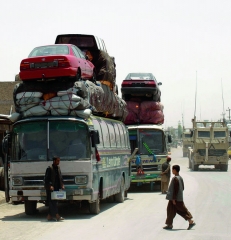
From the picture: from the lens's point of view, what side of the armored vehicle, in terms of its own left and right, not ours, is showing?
front

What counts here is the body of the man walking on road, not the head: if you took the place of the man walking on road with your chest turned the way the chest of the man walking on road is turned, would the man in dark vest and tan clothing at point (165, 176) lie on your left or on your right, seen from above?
on your right

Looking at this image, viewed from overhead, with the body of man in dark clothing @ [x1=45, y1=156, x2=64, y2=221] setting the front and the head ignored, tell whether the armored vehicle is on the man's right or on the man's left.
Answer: on the man's left

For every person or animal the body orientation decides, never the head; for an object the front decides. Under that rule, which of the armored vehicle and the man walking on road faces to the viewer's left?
the man walking on road

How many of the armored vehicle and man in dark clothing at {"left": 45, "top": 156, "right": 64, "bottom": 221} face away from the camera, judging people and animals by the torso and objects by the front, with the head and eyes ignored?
0

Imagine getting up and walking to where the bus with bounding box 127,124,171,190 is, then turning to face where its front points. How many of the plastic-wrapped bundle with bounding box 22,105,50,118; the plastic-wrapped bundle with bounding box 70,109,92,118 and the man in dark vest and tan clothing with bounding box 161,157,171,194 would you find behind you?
0

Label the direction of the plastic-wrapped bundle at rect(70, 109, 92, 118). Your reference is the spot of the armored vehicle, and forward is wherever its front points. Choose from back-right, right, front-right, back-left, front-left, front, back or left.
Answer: front

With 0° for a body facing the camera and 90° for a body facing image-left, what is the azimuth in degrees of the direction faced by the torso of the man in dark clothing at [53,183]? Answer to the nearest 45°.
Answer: approximately 315°
